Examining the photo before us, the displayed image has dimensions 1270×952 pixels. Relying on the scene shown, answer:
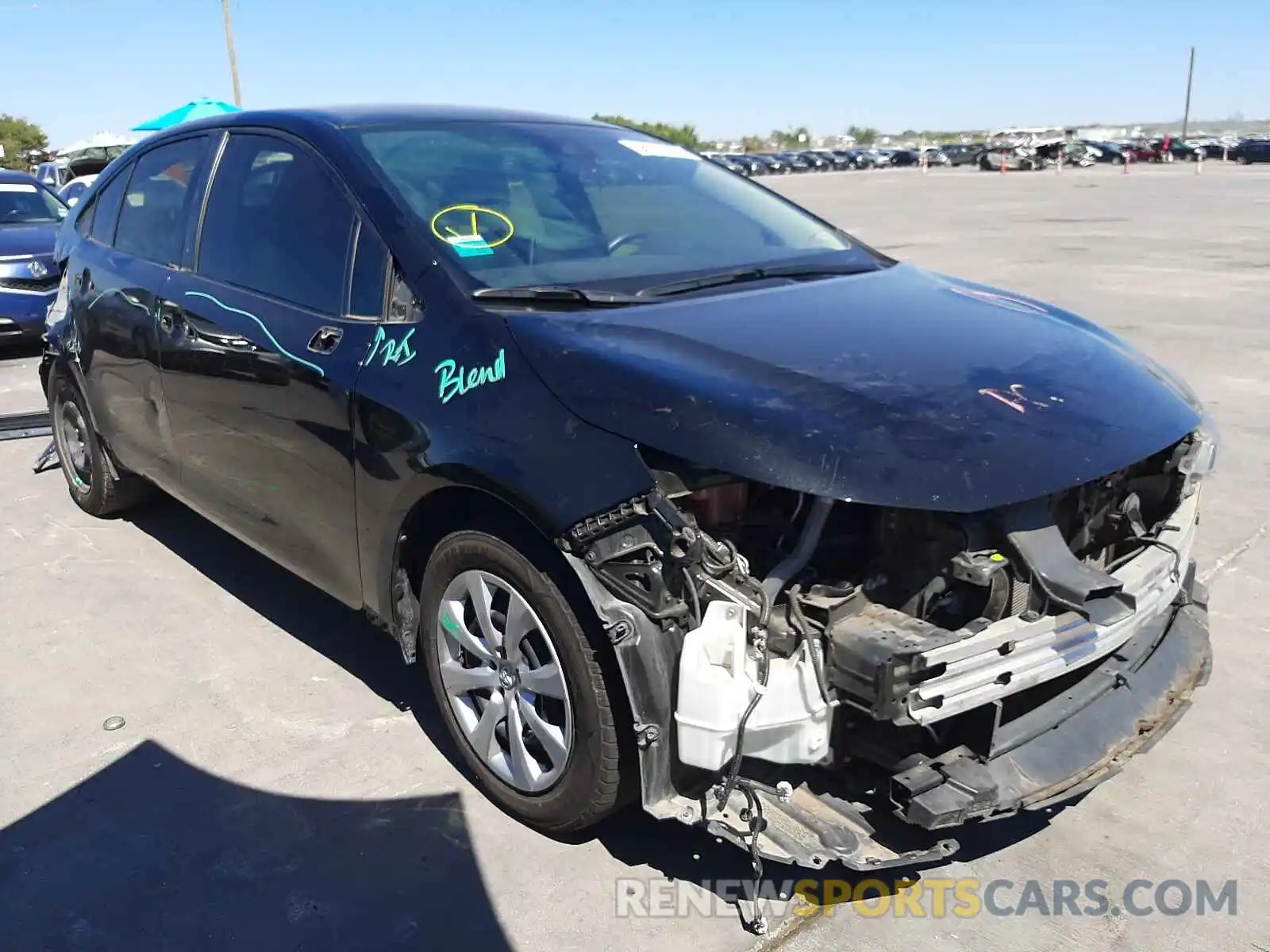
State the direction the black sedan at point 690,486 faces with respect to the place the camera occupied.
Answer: facing the viewer and to the right of the viewer

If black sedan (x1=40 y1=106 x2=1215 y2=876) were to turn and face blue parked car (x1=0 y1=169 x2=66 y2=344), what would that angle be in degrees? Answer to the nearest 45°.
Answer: approximately 180°
